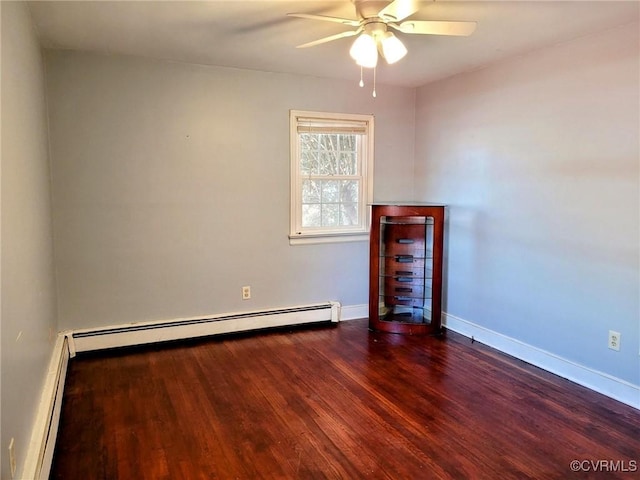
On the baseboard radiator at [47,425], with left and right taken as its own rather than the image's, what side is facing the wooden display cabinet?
front

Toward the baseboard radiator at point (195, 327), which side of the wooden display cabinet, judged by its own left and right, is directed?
right

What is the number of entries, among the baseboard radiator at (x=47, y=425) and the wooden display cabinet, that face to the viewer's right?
1

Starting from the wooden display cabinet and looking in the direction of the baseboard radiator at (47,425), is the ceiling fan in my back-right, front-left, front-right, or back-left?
front-left

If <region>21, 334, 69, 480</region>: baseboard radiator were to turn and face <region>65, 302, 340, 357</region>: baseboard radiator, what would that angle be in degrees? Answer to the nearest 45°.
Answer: approximately 45° to its left

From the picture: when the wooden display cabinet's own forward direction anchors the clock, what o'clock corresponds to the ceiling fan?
The ceiling fan is roughly at 12 o'clock from the wooden display cabinet.

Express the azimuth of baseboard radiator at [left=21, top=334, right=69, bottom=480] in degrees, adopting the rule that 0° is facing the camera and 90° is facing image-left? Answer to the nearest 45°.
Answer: approximately 270°

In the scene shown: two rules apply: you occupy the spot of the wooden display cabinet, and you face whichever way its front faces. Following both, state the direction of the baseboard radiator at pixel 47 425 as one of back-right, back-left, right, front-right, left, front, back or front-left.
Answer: front-right

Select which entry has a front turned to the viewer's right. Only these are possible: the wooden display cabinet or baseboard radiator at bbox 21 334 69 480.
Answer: the baseboard radiator

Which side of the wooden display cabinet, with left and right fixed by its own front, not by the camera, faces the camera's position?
front
